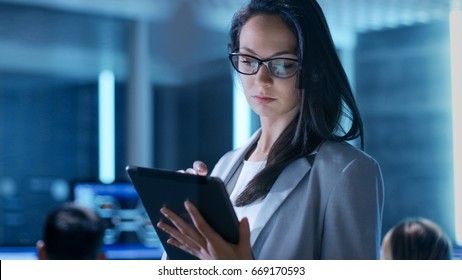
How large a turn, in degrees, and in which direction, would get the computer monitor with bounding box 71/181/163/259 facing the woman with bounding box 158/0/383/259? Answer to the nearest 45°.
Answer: approximately 45° to its left

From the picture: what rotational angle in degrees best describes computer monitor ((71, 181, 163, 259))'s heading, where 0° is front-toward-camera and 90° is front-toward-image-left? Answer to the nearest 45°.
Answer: approximately 0°

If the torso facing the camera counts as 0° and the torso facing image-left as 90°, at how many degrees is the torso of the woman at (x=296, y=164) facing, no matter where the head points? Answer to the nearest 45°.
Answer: approximately 45°

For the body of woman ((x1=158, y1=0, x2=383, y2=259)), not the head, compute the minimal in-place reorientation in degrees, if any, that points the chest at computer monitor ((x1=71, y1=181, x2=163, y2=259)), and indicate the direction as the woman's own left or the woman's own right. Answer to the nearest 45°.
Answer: approximately 90° to the woman's own right
